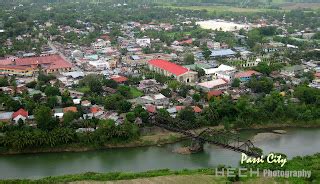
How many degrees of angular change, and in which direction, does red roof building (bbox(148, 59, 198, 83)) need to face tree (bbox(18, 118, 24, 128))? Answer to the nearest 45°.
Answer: approximately 90° to its right

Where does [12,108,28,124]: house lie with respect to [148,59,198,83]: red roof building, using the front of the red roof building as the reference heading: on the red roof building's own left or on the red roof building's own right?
on the red roof building's own right

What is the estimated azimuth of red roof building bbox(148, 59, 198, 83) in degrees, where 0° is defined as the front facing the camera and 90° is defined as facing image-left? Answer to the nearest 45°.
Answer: approximately 315°

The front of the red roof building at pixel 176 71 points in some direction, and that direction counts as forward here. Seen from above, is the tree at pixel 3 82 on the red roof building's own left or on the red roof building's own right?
on the red roof building's own right

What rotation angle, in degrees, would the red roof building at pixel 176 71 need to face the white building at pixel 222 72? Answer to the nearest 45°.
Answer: approximately 45° to its left

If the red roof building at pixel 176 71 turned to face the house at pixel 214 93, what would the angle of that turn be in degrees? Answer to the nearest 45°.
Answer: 0° — it already faces it

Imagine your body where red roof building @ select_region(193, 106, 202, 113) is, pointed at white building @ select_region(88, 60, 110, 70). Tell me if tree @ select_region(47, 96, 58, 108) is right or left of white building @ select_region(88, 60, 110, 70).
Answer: left

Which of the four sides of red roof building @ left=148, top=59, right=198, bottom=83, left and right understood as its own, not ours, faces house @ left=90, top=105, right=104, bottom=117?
right

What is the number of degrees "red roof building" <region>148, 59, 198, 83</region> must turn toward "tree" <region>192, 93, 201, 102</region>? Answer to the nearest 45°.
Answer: approximately 45° to its right

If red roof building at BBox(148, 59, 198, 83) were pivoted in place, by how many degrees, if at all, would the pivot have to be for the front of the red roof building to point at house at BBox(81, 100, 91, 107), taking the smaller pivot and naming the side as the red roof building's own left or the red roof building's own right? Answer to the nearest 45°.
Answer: approximately 90° to the red roof building's own right
